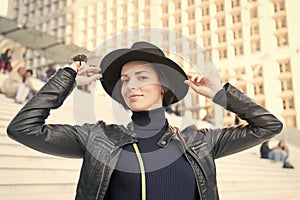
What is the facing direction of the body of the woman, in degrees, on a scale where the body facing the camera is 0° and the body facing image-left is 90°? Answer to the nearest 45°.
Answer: approximately 0°

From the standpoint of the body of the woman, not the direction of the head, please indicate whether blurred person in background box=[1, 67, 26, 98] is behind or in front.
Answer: behind
